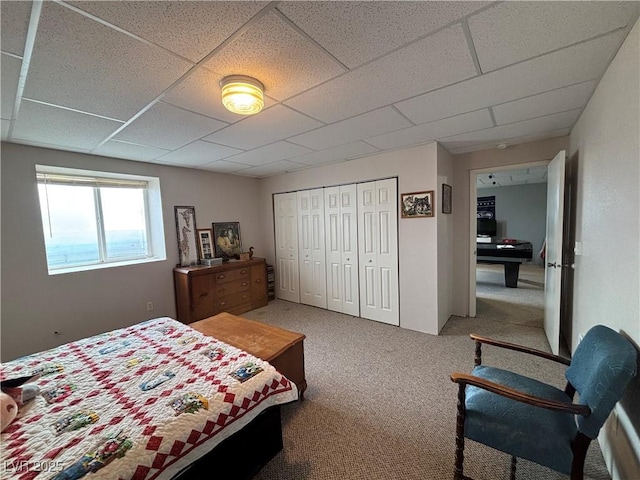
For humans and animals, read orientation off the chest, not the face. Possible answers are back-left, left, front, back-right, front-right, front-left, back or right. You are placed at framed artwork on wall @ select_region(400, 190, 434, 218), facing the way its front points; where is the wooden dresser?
front-right

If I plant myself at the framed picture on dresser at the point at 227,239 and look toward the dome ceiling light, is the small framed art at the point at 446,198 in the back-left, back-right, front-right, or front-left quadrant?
front-left

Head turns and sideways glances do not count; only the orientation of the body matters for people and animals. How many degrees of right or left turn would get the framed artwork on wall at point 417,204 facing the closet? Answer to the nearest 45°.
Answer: approximately 45° to its right

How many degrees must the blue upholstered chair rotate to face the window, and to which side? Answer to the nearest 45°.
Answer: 0° — it already faces it

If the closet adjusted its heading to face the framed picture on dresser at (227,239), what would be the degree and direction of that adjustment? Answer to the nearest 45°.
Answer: approximately 45° to its right

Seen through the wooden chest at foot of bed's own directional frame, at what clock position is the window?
The window is roughly at 9 o'clock from the wooden chest at foot of bed.

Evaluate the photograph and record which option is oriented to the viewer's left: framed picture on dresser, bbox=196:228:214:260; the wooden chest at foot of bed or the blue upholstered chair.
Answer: the blue upholstered chair

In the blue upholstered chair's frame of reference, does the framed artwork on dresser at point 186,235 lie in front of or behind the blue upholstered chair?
in front

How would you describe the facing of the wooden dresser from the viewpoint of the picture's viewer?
facing the viewer and to the right of the viewer

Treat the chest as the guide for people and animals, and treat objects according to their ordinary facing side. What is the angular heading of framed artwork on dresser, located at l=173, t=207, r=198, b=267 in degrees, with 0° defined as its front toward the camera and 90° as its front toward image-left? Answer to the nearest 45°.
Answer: approximately 315°

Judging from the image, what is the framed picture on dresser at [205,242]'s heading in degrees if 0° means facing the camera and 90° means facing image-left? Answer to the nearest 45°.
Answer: approximately 315°

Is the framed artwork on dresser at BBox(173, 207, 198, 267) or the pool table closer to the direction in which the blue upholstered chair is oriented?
the framed artwork on dresser

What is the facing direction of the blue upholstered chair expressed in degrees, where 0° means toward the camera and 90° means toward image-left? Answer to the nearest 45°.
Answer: approximately 90°
